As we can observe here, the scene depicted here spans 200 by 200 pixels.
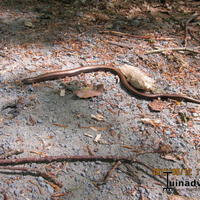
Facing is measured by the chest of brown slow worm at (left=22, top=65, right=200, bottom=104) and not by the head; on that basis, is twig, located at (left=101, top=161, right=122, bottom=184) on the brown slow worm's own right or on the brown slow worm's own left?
on the brown slow worm's own left

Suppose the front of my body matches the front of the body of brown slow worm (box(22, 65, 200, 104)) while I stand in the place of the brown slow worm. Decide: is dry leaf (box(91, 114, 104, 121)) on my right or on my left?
on my left

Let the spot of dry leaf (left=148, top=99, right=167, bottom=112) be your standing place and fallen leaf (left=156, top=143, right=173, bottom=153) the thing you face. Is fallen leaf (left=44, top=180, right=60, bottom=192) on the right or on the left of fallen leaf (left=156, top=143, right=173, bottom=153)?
right

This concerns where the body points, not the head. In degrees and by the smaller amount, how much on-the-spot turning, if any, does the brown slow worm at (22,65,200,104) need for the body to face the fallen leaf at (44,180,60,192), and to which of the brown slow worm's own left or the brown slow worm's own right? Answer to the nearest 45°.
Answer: approximately 90° to the brown slow worm's own left

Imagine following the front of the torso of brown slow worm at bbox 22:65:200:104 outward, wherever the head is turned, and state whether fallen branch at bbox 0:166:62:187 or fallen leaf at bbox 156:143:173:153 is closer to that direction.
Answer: the fallen branch

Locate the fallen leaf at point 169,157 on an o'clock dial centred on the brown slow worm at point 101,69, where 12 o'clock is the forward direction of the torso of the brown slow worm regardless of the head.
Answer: The fallen leaf is roughly at 8 o'clock from the brown slow worm.

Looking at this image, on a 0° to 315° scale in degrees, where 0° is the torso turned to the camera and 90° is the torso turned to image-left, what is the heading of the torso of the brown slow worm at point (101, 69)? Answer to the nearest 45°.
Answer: approximately 90°

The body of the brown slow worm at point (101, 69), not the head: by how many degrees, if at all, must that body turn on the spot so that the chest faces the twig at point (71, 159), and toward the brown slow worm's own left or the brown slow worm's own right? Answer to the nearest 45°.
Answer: approximately 90° to the brown slow worm's own left

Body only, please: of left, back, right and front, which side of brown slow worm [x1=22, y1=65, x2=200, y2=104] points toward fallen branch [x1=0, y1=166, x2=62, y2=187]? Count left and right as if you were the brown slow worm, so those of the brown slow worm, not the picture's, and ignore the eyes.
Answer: left
